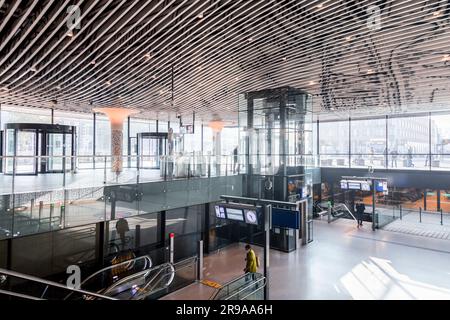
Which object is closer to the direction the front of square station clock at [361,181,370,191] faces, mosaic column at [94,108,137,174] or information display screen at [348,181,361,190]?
the mosaic column

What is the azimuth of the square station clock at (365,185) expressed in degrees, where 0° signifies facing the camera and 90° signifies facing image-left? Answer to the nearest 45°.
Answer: approximately 0°

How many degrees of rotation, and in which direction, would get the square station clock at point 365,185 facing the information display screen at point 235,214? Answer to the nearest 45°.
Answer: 0° — it already faces it

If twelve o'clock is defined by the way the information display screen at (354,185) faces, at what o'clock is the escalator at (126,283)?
The escalator is roughly at 1 o'clock from the information display screen.

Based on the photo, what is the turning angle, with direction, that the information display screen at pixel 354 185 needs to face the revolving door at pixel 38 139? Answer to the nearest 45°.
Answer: approximately 45° to its right

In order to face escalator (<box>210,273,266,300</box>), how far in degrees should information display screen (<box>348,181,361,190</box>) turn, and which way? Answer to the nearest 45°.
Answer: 0° — it already faces it

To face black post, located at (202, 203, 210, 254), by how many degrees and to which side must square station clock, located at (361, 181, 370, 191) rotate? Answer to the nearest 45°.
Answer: approximately 45° to its right

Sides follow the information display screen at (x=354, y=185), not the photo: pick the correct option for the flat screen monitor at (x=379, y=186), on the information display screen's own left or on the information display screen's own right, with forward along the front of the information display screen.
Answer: on the information display screen's own left
